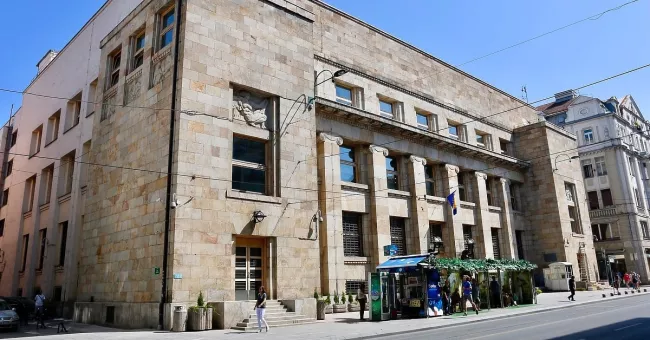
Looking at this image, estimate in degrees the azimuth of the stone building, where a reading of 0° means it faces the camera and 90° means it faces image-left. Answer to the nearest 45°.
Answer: approximately 315°
